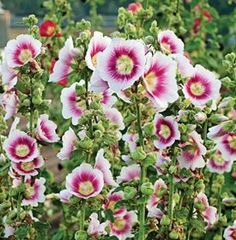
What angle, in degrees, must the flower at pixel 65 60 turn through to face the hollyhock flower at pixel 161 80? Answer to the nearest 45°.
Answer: approximately 135° to its left

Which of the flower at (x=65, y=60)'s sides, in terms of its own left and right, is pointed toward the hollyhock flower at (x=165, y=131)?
back

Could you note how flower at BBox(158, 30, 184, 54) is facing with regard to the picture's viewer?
facing the viewer and to the left of the viewer

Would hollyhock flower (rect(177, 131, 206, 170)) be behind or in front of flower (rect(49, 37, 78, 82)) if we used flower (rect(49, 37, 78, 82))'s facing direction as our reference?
behind

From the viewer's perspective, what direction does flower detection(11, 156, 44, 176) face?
toward the camera
